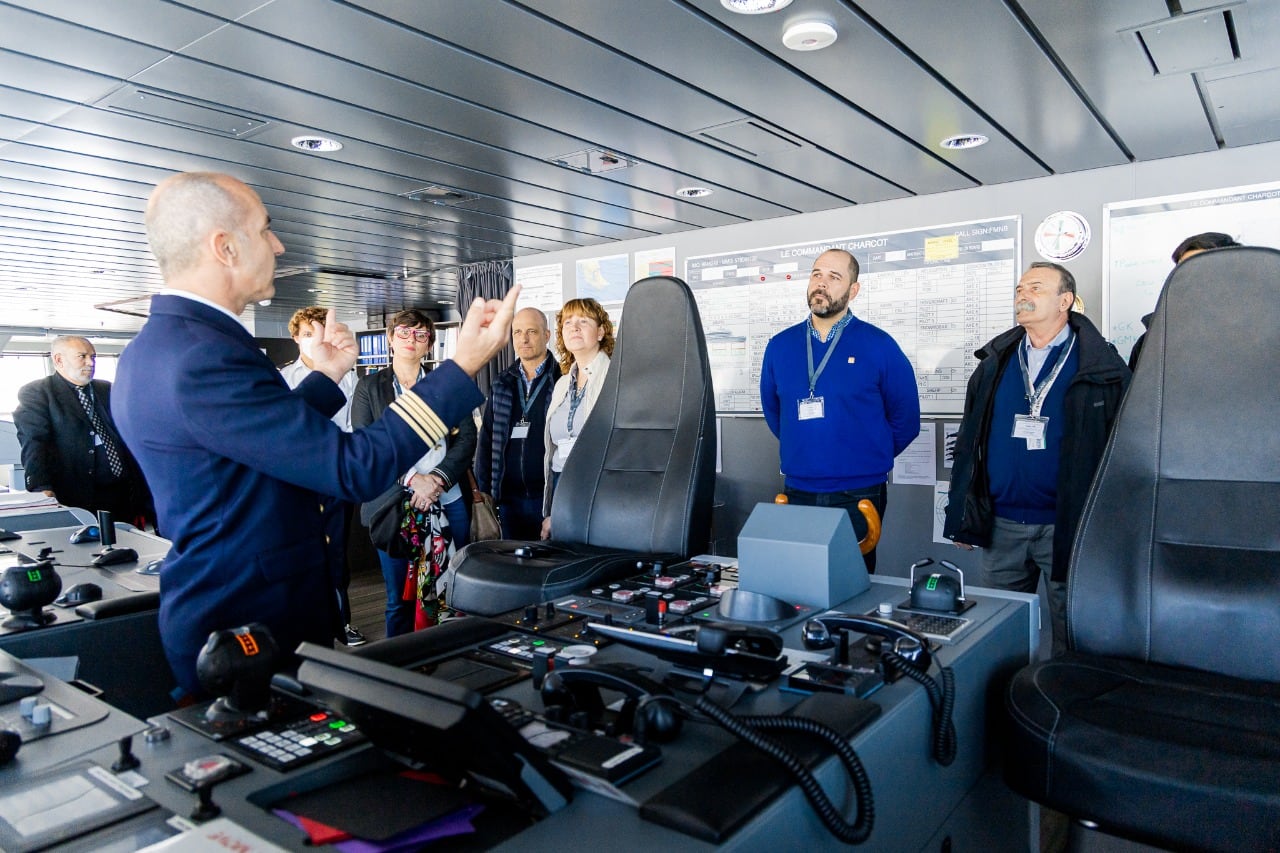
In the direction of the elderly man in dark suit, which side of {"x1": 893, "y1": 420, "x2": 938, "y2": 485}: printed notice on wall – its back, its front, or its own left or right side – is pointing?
right

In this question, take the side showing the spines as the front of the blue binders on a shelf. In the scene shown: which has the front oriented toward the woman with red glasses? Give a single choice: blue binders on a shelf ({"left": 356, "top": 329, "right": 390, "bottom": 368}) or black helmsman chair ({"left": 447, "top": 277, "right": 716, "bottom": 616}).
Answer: the blue binders on a shelf

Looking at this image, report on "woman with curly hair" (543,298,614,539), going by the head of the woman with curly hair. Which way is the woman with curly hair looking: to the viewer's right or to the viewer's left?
to the viewer's left

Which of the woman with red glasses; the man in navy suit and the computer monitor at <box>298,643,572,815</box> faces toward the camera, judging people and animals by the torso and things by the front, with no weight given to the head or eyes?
the woman with red glasses

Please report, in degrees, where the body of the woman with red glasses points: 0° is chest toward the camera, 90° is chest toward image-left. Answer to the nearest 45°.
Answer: approximately 0°

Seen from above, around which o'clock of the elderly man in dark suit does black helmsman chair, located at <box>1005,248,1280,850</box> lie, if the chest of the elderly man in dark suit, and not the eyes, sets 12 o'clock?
The black helmsman chair is roughly at 1 o'clock from the elderly man in dark suit.

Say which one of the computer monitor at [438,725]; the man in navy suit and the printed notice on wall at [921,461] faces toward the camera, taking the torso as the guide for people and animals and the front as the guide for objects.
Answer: the printed notice on wall

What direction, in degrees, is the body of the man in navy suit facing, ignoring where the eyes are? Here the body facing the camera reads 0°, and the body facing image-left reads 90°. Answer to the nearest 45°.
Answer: approximately 225°

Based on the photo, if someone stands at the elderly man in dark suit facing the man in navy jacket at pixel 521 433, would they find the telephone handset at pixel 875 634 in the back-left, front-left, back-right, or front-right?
front-right

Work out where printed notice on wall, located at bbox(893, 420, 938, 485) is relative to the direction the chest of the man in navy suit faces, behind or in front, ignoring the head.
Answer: in front

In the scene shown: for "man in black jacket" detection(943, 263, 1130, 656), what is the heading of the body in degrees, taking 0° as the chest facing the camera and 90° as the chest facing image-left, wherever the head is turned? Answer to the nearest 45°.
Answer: approximately 45°

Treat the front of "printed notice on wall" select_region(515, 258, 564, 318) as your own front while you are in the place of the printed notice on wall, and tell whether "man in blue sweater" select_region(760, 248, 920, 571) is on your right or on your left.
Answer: on your left

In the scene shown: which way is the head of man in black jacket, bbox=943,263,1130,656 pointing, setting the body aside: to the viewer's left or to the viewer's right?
to the viewer's left

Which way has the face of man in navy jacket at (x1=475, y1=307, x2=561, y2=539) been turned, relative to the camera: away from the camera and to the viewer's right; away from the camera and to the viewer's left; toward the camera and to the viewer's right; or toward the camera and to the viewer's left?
toward the camera and to the viewer's left

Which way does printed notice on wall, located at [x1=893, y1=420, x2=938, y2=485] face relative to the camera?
toward the camera

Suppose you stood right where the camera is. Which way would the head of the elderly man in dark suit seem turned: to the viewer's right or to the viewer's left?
to the viewer's right

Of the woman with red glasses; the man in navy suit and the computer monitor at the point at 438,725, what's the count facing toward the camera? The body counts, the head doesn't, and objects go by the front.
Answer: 1

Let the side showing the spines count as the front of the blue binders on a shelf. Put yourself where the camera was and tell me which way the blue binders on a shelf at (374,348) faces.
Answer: facing the viewer
